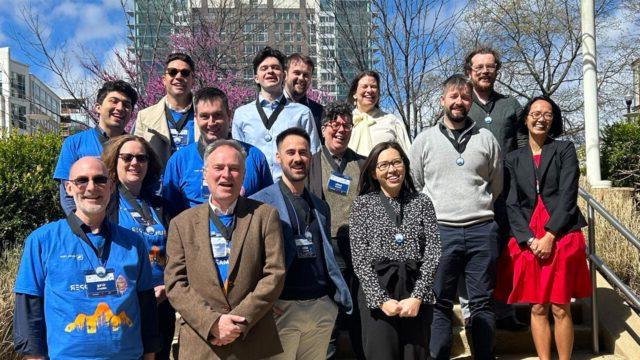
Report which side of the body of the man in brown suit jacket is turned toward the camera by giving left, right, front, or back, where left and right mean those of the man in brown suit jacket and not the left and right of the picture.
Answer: front

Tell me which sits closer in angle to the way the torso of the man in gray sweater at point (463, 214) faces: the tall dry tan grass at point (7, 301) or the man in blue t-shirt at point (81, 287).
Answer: the man in blue t-shirt

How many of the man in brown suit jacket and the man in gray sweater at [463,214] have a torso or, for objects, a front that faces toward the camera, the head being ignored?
2

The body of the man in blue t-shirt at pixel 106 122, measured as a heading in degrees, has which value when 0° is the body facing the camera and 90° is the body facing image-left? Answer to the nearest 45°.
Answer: approximately 315°

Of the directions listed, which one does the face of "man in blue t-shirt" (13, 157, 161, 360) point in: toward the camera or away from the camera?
toward the camera

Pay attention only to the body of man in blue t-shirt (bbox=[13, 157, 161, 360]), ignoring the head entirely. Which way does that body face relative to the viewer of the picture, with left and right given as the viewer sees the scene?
facing the viewer

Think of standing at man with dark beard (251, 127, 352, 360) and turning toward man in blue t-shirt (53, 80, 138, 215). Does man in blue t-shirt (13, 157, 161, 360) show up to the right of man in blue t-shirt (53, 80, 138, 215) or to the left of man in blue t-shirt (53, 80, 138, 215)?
left

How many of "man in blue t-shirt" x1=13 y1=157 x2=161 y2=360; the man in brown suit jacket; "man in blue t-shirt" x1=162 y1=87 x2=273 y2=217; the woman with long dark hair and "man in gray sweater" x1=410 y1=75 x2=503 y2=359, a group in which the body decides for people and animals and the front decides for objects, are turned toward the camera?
5

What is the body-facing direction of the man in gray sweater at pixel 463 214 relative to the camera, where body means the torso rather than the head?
toward the camera

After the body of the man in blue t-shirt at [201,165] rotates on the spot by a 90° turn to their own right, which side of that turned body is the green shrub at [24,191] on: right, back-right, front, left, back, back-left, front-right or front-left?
front-right

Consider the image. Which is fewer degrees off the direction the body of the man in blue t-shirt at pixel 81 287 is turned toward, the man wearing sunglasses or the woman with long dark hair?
the woman with long dark hair

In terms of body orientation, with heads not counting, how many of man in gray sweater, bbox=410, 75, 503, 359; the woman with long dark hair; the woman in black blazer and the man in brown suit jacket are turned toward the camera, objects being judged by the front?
4

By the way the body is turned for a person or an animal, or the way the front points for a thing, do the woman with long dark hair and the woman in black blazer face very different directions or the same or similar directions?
same or similar directions

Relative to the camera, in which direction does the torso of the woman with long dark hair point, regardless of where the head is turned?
toward the camera
